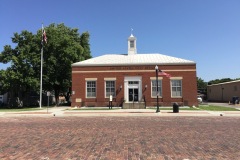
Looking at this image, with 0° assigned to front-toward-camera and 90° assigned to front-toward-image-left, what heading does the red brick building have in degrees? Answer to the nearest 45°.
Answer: approximately 0°

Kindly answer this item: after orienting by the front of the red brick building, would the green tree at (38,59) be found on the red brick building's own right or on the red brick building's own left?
on the red brick building's own right

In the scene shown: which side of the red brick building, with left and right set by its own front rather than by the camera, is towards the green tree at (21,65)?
right
